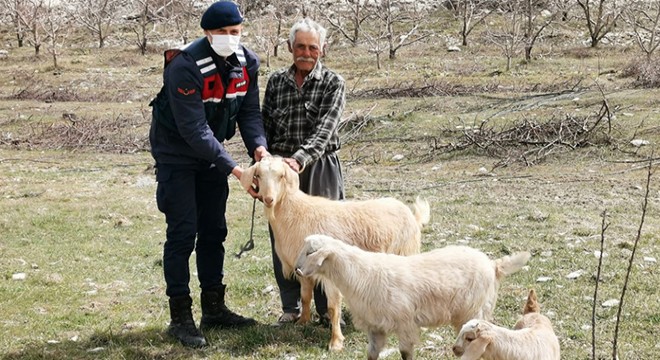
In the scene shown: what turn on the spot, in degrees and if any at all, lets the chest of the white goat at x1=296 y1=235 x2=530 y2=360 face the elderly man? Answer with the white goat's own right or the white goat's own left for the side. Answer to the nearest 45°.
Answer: approximately 45° to the white goat's own right

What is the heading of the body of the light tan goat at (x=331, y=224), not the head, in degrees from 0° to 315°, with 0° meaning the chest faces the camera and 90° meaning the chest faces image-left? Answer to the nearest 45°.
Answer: approximately 90°

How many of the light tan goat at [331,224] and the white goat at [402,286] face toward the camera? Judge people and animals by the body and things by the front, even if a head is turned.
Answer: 0

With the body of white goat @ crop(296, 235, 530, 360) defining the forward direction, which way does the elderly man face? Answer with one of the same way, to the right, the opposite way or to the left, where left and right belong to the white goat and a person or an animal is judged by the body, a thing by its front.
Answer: to the left

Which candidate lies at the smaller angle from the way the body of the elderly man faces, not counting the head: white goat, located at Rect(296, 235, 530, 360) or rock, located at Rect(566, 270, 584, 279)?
the white goat

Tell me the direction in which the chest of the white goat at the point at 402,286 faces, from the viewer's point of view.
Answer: to the viewer's left

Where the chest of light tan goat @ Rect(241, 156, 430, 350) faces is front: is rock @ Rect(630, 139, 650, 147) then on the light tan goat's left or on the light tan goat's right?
on the light tan goat's right

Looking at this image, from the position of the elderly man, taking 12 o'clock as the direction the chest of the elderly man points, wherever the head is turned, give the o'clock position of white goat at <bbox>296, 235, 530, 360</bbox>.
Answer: The white goat is roughly at 11 o'clock from the elderly man.

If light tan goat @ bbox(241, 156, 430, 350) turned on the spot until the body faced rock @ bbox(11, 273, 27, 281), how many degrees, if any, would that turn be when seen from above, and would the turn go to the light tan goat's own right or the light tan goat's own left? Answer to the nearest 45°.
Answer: approximately 45° to the light tan goat's own right

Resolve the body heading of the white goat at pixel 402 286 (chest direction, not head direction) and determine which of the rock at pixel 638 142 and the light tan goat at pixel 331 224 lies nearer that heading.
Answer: the light tan goat

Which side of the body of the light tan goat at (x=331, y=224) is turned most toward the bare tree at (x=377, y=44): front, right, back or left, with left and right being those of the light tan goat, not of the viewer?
right

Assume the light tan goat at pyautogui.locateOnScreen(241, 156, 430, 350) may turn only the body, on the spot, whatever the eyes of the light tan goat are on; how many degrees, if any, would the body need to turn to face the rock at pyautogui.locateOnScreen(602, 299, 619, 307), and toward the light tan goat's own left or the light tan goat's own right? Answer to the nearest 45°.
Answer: approximately 180°

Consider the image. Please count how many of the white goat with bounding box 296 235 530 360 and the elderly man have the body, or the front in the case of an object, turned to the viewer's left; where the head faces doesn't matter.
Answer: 1

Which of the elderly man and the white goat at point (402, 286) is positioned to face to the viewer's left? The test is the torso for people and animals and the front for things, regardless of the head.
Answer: the white goat

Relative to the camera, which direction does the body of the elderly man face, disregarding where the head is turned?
toward the camera
